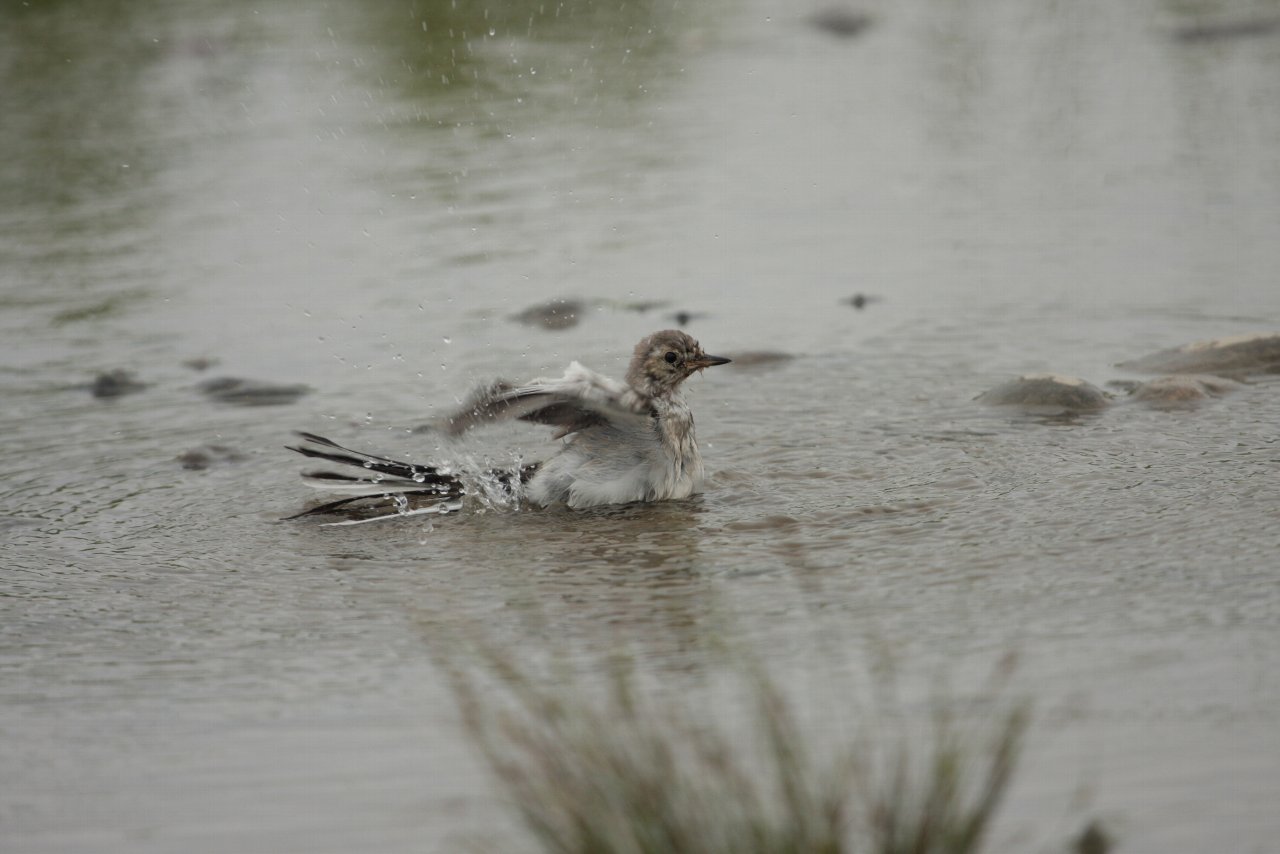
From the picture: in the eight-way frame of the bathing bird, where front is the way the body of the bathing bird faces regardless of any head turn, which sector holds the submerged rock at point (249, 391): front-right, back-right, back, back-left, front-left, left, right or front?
back-left

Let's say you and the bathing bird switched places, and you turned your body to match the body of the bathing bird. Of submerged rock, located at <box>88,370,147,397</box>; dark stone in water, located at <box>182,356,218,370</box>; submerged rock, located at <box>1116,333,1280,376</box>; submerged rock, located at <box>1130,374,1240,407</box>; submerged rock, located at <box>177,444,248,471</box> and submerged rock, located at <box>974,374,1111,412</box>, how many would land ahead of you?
3

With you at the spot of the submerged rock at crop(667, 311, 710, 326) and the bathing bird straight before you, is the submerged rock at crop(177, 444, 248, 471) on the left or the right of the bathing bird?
right

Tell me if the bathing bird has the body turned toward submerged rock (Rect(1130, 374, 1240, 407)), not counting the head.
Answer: yes

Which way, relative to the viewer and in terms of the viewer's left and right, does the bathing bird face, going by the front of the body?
facing to the right of the viewer

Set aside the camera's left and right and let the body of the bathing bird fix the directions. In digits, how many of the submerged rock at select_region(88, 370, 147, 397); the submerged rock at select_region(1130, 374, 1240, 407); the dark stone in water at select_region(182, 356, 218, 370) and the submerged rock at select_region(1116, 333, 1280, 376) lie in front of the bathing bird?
2

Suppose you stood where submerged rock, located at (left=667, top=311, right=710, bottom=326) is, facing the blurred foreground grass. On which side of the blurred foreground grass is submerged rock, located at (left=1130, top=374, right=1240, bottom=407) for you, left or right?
left

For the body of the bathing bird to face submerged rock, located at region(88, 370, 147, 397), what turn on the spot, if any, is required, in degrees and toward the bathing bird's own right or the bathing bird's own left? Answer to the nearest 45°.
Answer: approximately 135° to the bathing bird's own left

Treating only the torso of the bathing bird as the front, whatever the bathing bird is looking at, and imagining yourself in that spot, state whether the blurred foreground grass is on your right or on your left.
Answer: on your right

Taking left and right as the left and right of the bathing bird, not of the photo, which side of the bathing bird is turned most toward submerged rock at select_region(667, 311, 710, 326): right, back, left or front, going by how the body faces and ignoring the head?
left
